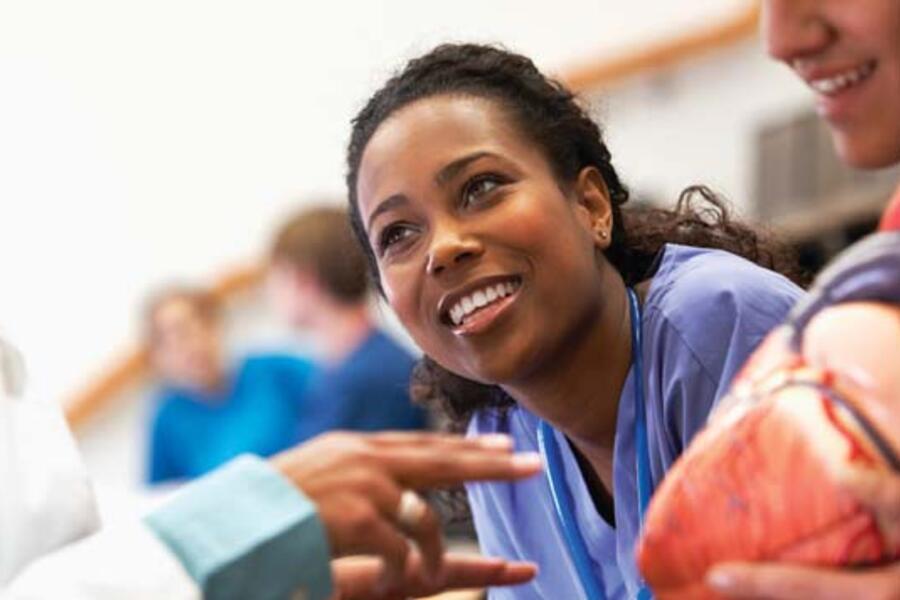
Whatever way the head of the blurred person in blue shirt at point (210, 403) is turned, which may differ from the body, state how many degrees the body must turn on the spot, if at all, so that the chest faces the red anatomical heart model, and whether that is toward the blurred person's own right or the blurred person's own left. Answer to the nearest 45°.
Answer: approximately 45° to the blurred person's own left

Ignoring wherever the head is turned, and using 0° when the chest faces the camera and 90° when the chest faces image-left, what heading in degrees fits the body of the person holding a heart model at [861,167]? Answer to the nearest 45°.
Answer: approximately 45°

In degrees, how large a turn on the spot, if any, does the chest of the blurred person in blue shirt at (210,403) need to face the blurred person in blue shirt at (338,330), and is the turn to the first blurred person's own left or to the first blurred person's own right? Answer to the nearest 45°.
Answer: approximately 90° to the first blurred person's own left

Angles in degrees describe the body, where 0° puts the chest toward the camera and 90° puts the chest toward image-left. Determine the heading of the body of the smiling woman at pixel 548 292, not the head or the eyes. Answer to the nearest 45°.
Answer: approximately 45°

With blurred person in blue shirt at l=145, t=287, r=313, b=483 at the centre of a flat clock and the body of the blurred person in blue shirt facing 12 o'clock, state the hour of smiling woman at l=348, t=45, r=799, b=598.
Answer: The smiling woman is roughly at 10 o'clock from the blurred person in blue shirt.
